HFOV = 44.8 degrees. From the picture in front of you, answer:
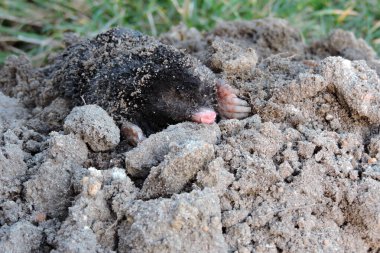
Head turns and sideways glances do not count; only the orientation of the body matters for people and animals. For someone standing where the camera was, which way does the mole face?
facing the viewer and to the right of the viewer
